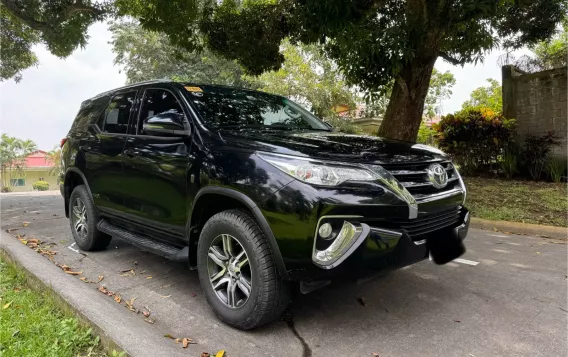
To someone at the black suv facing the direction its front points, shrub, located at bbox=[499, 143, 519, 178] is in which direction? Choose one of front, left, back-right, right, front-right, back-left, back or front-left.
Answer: left

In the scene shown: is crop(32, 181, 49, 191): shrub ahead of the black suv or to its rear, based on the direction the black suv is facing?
to the rear

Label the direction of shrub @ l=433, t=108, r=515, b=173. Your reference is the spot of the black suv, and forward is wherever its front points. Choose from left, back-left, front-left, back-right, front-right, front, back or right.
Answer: left

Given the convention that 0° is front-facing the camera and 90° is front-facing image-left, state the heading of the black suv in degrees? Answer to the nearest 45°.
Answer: approximately 315°

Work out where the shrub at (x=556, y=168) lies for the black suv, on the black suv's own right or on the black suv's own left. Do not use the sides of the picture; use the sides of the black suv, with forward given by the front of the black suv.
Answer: on the black suv's own left

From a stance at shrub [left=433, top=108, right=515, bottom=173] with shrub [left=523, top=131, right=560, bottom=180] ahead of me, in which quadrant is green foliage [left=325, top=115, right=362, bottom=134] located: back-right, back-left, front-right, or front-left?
back-left

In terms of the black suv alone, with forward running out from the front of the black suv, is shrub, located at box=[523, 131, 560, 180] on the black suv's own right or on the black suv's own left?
on the black suv's own left

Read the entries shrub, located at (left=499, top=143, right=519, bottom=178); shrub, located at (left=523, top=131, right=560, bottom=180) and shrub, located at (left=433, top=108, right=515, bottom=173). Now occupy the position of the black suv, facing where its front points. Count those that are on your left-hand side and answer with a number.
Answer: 3

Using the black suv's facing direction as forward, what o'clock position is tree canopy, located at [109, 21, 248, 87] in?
The tree canopy is roughly at 7 o'clock from the black suv.

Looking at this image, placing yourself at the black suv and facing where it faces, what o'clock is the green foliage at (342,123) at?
The green foliage is roughly at 8 o'clock from the black suv.

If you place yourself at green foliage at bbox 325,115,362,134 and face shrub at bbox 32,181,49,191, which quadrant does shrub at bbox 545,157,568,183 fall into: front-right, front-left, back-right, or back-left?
back-left
